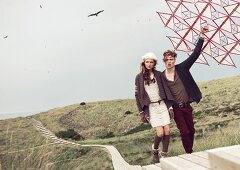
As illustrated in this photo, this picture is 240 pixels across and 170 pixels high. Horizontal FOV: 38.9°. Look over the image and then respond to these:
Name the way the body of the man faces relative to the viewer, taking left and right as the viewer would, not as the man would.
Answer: facing the viewer and to the left of the viewer

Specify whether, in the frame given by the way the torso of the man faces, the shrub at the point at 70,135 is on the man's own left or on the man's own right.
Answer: on the man's own right

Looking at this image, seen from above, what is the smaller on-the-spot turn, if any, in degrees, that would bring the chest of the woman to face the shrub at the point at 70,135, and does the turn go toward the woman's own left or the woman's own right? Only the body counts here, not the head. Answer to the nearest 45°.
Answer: approximately 180°

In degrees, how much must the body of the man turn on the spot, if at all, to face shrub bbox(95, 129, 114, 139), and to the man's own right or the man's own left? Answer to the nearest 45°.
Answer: approximately 135° to the man's own right

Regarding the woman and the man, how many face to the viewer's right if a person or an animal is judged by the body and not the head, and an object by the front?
0

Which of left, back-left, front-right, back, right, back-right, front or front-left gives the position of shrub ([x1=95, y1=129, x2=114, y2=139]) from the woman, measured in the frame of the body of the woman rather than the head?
back

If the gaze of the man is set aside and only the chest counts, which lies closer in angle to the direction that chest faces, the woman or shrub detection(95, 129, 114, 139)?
the woman

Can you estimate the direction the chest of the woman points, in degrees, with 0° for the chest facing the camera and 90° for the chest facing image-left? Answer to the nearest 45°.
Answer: approximately 0°
